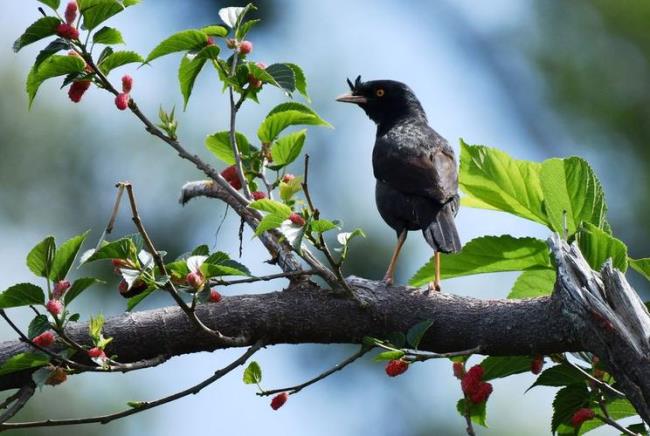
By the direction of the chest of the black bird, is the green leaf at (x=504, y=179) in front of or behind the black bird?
behind

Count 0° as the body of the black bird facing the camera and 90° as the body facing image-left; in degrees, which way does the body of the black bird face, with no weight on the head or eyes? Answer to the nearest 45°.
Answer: approximately 135°

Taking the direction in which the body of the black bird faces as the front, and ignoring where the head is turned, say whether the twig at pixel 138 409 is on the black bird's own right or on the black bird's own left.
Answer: on the black bird's own left

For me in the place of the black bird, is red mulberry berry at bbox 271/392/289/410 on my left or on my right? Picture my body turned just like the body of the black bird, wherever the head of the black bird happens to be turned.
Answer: on my left

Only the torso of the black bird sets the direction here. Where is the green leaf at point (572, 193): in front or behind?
behind

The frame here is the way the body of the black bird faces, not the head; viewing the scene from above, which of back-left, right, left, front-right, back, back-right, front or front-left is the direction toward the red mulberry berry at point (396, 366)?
back-left
